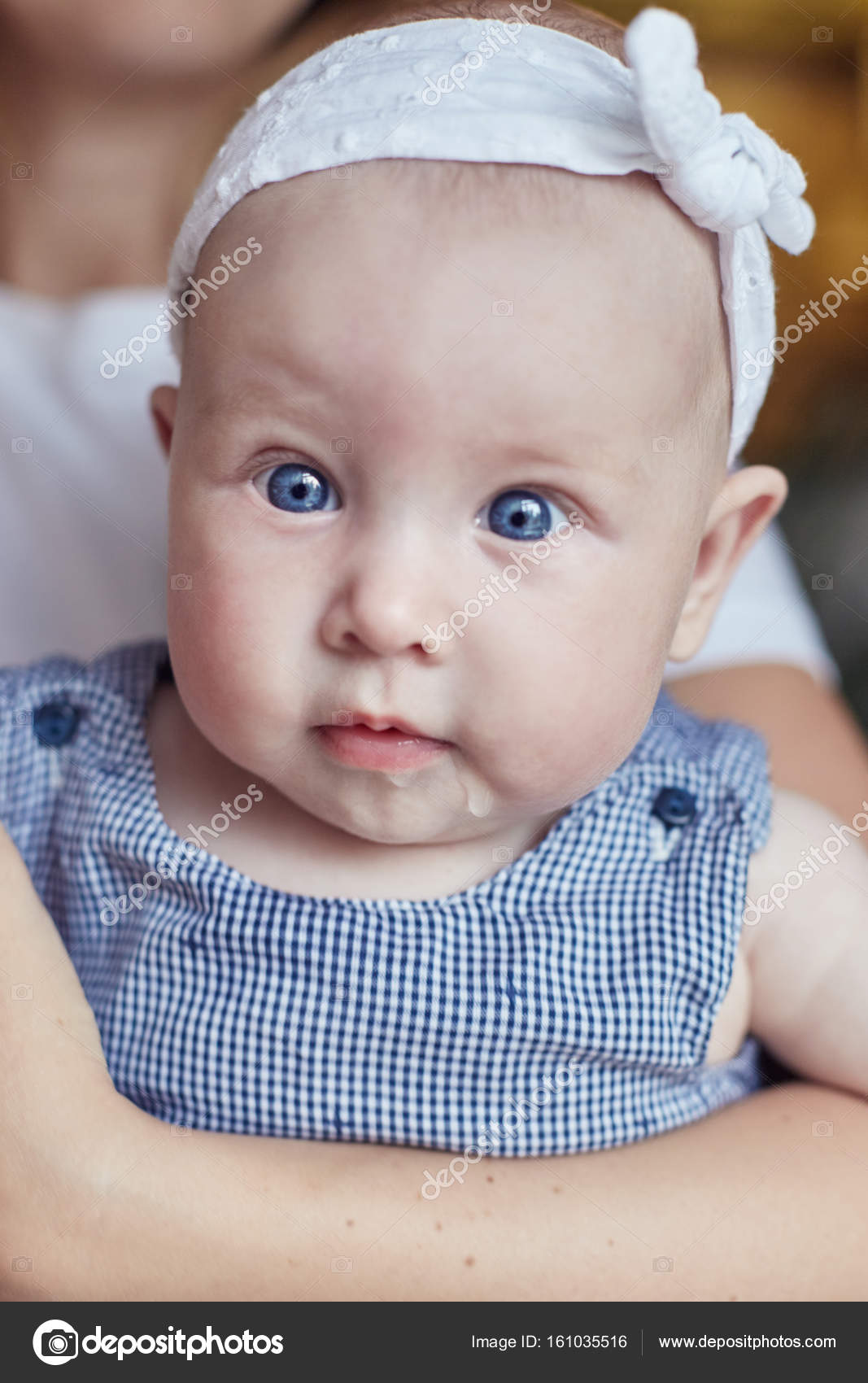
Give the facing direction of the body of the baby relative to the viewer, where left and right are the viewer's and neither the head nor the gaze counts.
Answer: facing the viewer
